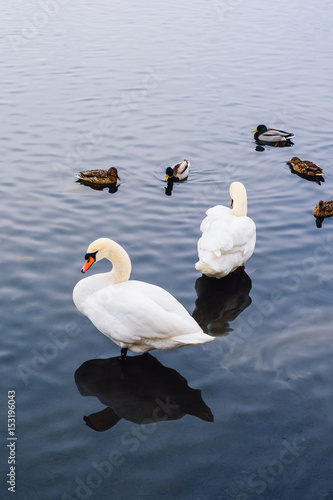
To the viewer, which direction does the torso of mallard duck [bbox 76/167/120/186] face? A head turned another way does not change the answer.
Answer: to the viewer's right

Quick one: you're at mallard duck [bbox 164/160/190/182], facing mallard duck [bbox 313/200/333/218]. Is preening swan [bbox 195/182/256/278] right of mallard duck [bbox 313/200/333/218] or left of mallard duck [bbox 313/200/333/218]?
right

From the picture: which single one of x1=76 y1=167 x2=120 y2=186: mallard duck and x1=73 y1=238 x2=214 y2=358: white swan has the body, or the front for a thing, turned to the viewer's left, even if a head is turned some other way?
the white swan

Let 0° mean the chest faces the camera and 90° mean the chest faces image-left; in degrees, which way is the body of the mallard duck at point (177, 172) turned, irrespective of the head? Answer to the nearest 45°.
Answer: approximately 45°

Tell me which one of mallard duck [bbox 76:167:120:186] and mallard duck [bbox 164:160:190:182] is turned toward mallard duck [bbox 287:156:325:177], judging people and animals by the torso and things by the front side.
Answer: mallard duck [bbox 76:167:120:186]

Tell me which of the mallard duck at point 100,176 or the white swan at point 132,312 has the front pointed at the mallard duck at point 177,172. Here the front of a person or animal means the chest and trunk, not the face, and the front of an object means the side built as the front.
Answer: the mallard duck at point 100,176

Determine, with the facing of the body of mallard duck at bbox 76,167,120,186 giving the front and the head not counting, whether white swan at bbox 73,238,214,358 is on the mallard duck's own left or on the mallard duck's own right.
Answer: on the mallard duck's own right

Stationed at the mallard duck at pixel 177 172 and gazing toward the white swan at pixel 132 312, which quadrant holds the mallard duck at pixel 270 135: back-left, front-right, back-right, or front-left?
back-left

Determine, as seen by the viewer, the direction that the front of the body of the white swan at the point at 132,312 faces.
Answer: to the viewer's left

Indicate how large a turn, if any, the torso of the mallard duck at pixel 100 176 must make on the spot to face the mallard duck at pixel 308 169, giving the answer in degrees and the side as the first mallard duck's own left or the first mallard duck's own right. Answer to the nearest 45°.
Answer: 0° — it already faces it

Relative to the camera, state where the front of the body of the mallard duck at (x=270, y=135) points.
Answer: to the viewer's left

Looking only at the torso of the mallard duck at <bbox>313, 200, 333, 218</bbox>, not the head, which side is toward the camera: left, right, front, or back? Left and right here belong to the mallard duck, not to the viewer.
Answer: left

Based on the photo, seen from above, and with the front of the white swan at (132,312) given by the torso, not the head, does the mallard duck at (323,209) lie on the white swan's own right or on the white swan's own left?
on the white swan's own right
